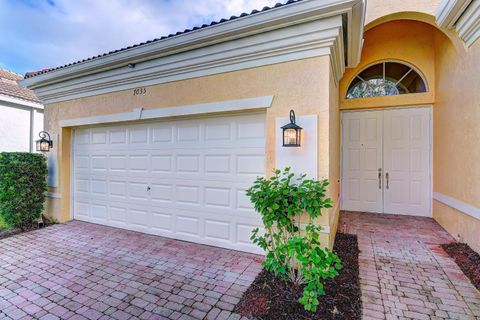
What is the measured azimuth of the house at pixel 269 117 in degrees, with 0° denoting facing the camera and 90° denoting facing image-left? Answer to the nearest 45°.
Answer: approximately 45°

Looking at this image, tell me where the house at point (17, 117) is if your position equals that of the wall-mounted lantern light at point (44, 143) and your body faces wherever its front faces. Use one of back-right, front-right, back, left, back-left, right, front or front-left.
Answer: back-right

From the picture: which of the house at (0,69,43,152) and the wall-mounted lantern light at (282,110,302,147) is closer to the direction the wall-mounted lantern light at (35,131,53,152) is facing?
the wall-mounted lantern light

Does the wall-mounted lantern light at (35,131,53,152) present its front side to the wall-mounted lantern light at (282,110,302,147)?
no

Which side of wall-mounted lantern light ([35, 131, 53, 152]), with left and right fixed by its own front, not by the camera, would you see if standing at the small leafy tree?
left

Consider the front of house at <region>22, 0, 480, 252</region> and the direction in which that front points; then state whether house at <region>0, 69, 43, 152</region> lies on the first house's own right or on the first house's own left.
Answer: on the first house's own right

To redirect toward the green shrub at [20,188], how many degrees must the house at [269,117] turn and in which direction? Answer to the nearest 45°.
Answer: approximately 45° to its right
